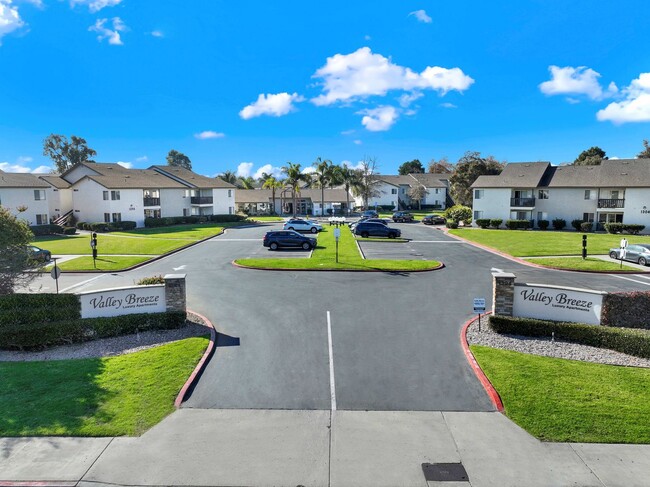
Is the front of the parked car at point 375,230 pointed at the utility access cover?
no

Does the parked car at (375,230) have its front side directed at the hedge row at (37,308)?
no

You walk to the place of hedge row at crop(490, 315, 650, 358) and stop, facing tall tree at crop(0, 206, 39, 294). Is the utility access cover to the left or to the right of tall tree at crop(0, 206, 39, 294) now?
left

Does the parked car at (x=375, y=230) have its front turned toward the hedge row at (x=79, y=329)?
no
